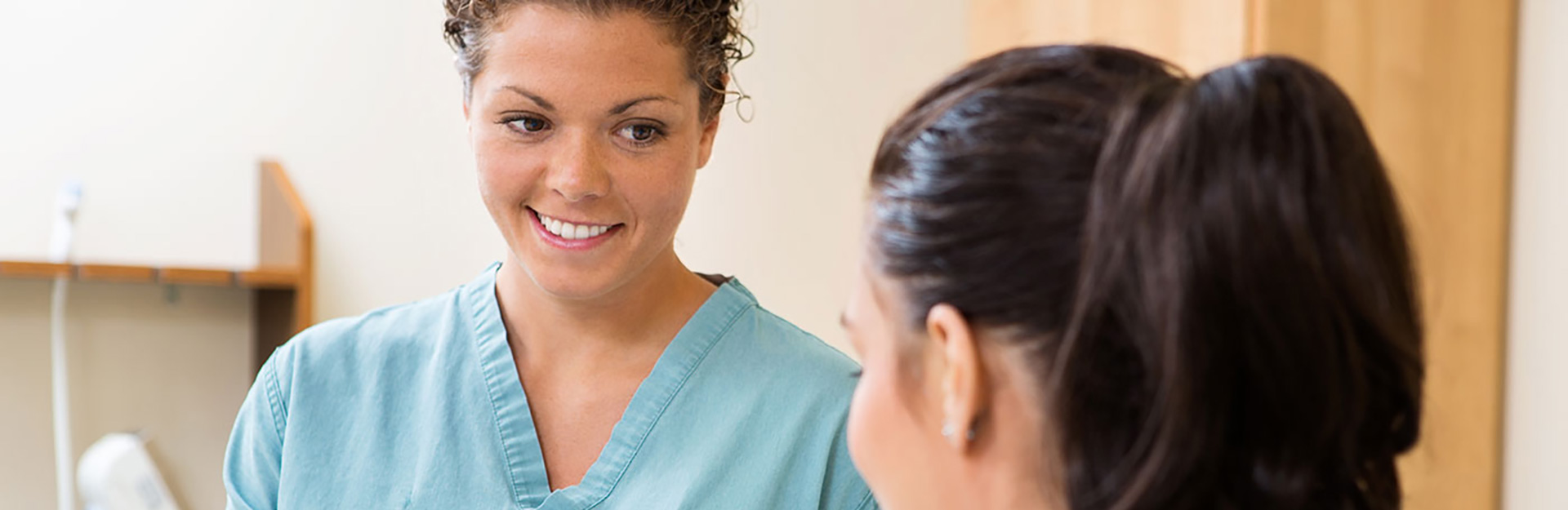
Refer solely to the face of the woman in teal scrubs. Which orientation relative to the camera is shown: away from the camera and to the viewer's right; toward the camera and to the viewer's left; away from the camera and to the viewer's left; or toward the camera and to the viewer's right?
toward the camera and to the viewer's right

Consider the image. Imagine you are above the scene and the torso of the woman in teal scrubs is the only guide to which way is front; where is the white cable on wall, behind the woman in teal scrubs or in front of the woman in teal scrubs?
behind

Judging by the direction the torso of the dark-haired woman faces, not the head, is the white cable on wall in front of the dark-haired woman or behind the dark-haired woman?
in front

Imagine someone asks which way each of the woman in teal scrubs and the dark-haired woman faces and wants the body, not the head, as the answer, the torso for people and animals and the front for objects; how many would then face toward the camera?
1

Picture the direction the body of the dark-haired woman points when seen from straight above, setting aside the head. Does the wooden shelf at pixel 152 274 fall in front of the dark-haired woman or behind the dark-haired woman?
in front

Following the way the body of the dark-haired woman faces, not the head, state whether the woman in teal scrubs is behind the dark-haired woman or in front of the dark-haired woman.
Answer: in front

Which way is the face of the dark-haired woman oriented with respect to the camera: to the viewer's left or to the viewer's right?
to the viewer's left

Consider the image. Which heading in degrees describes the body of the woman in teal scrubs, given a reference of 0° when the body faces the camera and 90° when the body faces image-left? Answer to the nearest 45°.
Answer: approximately 0°

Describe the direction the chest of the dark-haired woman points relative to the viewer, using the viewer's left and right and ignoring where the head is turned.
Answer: facing away from the viewer and to the left of the viewer
